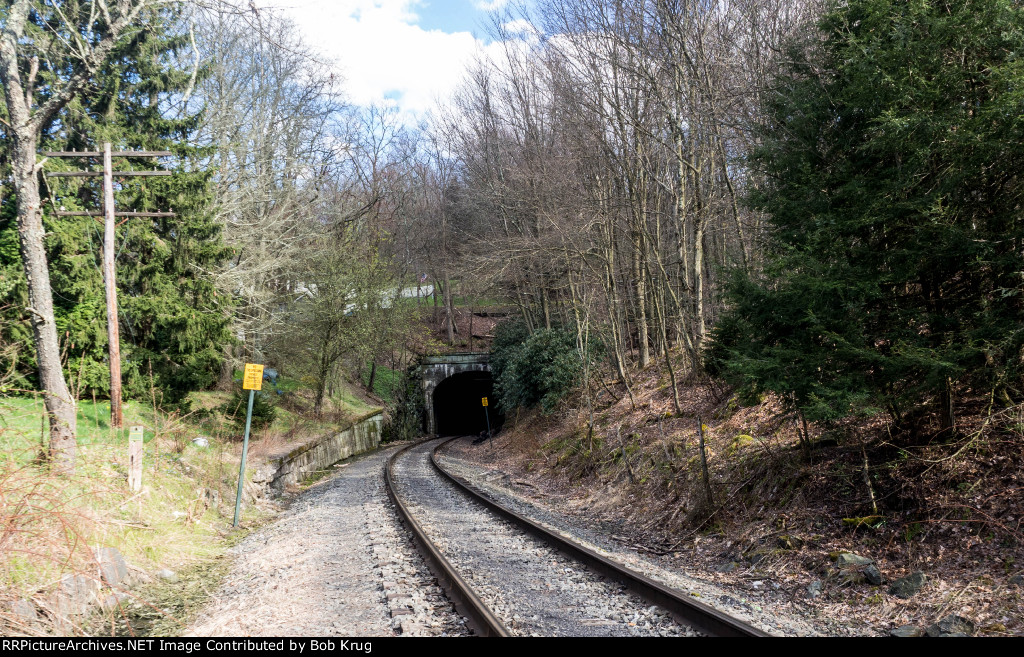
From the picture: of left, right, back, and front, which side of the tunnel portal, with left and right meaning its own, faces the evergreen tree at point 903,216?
front

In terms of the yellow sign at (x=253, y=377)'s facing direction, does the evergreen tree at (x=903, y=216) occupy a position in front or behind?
in front

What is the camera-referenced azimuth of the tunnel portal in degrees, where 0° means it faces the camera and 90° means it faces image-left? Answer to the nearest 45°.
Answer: approximately 0°

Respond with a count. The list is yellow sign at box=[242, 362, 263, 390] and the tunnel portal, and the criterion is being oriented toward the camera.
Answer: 2

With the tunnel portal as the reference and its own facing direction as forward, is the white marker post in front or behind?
in front

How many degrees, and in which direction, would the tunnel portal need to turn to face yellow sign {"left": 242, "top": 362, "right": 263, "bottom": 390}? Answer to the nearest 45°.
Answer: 0° — it already faces it

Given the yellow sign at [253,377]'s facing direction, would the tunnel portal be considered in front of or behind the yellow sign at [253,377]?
behind

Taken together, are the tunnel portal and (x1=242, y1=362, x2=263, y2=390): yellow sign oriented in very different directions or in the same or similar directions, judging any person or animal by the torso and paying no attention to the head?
same or similar directions

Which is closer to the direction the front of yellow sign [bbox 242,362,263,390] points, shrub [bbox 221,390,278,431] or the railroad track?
the railroad track

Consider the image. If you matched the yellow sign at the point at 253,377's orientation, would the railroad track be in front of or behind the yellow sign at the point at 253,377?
in front

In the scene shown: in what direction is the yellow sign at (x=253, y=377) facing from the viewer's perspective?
toward the camera

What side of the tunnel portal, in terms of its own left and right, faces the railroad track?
front
